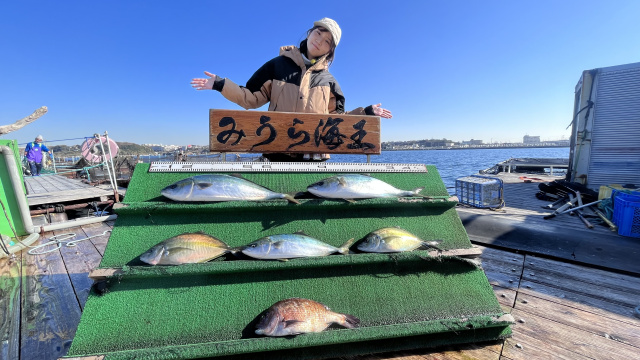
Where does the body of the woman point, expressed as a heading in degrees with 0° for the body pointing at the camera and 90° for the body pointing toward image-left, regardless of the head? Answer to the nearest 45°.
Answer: approximately 0°

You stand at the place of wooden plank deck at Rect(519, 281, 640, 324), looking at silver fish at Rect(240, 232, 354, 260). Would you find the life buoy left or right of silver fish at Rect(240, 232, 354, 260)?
right

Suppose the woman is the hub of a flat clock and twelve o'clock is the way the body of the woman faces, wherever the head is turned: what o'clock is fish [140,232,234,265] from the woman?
The fish is roughly at 1 o'clock from the woman.

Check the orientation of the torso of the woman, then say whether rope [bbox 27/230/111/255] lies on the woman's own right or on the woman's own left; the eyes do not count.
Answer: on the woman's own right

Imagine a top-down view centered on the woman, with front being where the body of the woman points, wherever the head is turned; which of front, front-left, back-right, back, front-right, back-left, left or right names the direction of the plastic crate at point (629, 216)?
left

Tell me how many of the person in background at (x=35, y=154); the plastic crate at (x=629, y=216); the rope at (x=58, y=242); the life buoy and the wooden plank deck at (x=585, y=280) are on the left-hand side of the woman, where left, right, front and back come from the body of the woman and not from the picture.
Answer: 2

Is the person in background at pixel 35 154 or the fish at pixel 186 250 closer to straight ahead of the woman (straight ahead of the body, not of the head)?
the fish

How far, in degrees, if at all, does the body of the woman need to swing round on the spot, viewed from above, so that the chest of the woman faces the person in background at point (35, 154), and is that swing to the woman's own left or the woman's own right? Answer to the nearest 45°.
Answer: approximately 135° to the woman's own right

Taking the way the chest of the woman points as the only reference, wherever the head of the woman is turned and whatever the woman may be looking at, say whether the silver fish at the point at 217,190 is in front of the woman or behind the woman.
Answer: in front

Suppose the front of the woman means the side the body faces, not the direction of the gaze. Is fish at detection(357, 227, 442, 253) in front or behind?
in front

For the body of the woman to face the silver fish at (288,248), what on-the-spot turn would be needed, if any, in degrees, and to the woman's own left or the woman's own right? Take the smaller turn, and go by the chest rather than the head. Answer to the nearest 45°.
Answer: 0° — they already face it

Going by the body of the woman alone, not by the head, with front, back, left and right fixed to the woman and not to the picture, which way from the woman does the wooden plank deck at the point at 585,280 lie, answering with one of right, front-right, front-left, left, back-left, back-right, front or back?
left

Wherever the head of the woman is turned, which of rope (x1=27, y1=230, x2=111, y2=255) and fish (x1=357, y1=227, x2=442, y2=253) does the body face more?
the fish

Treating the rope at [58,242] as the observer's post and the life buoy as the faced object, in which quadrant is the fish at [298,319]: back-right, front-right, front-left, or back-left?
back-right

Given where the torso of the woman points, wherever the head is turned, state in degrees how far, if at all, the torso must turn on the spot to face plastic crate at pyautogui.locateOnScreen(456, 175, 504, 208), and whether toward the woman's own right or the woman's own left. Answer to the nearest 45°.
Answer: approximately 135° to the woman's own left
